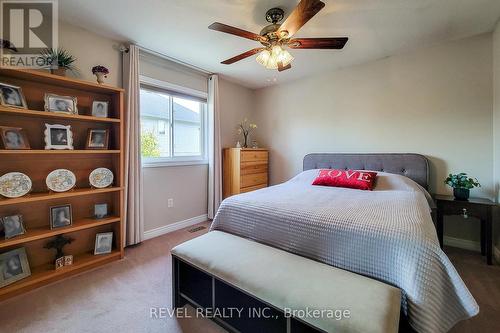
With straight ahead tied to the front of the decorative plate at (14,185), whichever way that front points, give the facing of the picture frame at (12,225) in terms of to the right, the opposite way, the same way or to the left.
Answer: the same way

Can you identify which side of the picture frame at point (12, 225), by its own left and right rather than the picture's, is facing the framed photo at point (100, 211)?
left

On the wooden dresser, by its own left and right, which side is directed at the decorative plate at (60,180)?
right

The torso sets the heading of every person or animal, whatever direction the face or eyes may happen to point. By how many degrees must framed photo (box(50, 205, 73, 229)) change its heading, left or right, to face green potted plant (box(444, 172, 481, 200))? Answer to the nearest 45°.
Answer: approximately 45° to its left

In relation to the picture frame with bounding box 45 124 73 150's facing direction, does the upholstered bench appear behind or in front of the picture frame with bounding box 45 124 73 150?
in front

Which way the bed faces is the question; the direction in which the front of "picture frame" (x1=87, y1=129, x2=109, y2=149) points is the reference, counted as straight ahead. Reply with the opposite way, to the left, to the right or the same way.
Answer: to the right

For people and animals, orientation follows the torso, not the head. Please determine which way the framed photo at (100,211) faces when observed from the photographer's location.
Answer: facing the viewer

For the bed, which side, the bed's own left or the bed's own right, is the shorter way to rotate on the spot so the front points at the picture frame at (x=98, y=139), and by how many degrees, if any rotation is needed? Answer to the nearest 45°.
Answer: approximately 45° to the bed's own right

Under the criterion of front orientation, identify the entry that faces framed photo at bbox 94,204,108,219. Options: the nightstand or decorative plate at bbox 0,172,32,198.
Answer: the nightstand

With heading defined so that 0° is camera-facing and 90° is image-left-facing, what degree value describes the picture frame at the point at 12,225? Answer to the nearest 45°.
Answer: approximately 0°
